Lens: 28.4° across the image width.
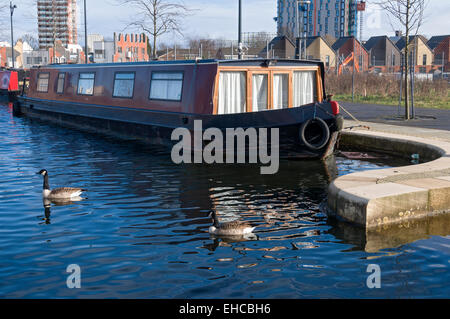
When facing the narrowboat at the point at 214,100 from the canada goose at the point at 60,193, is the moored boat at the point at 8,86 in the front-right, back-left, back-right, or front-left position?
front-left

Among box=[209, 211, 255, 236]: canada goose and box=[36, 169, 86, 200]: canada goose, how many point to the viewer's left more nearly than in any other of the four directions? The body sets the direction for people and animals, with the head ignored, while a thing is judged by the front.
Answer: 2

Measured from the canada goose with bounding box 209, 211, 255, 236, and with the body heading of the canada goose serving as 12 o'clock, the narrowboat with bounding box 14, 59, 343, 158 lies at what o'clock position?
The narrowboat is roughly at 3 o'clock from the canada goose.

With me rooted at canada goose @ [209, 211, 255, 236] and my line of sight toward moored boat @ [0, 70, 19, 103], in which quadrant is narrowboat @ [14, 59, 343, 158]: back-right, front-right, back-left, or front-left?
front-right

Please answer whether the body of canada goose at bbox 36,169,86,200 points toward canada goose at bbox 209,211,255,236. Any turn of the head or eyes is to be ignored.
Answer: no

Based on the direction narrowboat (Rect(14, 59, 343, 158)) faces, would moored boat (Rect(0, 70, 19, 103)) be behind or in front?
behind

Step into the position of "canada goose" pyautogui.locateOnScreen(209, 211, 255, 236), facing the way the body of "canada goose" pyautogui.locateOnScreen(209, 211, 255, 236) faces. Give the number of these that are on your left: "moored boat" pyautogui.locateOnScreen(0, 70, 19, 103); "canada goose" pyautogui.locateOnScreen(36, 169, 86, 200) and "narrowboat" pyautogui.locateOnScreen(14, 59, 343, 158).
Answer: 0

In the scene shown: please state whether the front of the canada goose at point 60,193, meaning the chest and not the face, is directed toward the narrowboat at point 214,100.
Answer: no

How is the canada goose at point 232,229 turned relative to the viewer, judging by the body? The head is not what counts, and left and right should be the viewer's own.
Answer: facing to the left of the viewer

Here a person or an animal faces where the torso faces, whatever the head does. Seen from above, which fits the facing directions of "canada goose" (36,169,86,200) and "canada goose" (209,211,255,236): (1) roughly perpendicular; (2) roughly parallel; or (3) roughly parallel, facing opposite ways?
roughly parallel

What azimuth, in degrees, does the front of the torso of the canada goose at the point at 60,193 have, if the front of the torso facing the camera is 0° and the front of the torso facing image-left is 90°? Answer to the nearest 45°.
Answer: approximately 90°

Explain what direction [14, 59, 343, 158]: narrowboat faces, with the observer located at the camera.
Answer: facing the viewer and to the right of the viewer
